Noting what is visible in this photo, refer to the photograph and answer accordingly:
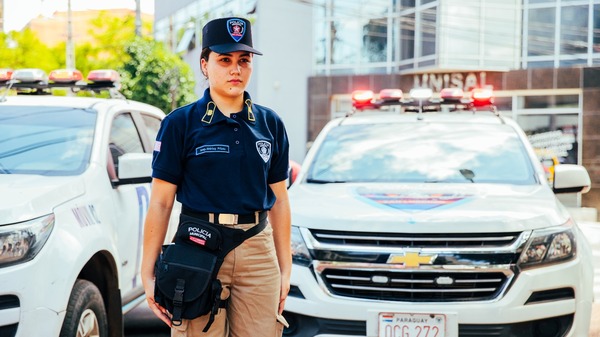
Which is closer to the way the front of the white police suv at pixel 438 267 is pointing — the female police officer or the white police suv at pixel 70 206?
the female police officer

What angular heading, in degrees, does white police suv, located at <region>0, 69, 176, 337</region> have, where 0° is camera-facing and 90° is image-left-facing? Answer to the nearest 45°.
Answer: approximately 45°

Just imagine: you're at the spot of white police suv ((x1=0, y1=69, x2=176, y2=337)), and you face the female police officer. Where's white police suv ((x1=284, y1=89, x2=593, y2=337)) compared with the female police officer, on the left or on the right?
left

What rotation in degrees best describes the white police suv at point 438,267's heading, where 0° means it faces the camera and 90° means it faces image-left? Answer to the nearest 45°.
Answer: approximately 0°

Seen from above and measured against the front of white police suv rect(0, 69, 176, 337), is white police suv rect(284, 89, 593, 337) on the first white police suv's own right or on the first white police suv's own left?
on the first white police suv's own left

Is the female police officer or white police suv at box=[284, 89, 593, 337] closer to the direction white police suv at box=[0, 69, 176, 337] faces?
the female police officer

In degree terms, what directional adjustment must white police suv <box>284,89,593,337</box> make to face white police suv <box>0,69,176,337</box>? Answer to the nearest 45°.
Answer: approximately 90° to its right
